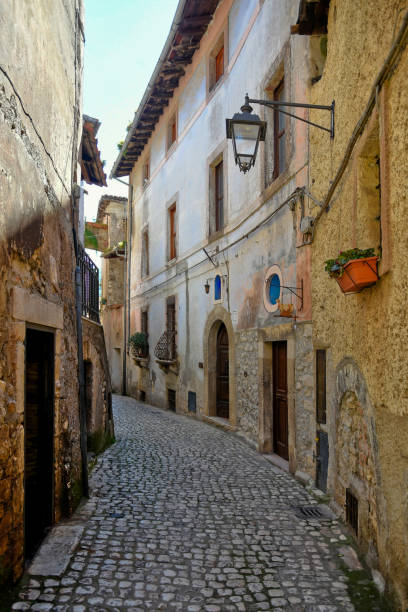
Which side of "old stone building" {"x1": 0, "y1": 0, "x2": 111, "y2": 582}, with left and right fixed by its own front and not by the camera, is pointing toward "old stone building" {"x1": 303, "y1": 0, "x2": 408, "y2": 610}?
front

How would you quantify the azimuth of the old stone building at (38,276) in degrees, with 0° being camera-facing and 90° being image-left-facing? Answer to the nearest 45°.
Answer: approximately 270°

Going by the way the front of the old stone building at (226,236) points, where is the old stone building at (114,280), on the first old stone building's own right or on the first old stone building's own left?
on the first old stone building's own right

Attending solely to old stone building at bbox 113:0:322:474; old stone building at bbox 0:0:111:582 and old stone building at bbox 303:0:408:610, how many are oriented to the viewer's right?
1

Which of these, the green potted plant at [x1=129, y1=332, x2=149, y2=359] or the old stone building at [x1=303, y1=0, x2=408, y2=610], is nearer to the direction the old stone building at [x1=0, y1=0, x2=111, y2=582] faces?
the old stone building

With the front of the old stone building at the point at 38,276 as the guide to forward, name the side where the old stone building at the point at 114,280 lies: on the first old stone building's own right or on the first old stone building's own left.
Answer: on the first old stone building's own left

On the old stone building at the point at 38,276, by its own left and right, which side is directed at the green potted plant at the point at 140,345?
left

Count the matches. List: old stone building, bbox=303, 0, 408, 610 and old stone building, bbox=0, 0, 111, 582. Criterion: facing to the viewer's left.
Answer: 1

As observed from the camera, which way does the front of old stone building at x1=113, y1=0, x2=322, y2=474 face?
facing the viewer and to the left of the viewer

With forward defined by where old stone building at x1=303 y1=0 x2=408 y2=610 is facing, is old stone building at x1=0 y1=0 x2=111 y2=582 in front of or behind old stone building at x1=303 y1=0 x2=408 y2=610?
in front

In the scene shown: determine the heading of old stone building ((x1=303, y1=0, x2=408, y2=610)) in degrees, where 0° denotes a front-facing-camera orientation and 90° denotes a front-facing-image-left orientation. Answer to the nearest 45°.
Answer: approximately 90°
